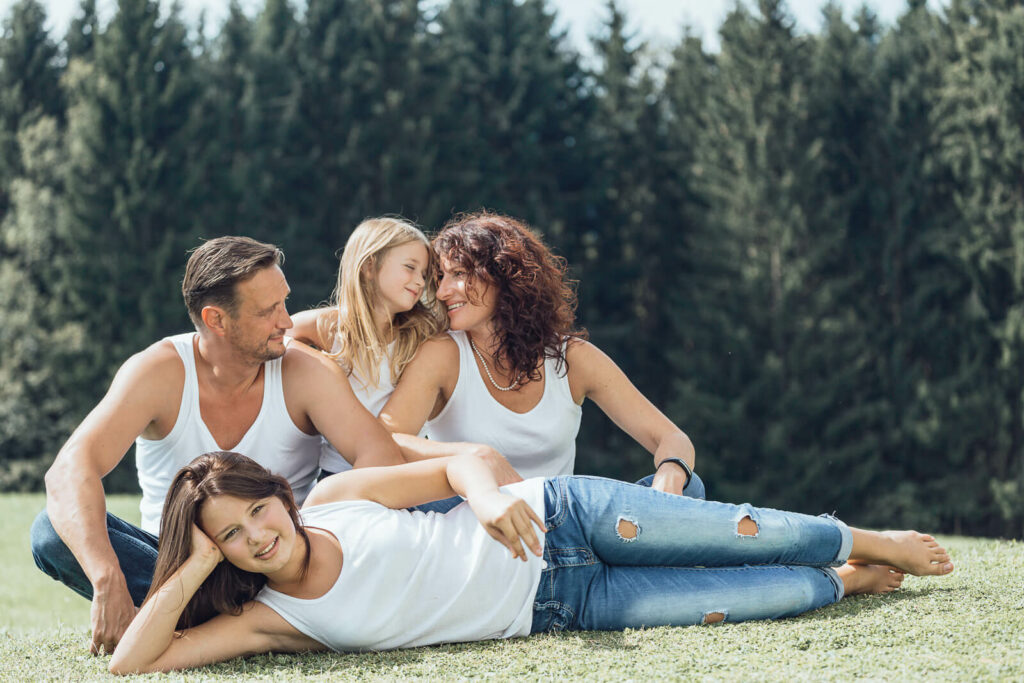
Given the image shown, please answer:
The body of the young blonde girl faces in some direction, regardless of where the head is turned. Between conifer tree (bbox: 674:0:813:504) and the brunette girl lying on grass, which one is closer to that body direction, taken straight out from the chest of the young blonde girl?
the brunette girl lying on grass

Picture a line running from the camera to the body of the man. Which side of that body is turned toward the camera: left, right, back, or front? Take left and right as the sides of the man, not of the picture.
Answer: front

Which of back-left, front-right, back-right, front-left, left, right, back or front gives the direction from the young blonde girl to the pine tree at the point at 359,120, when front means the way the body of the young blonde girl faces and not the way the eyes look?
back-left

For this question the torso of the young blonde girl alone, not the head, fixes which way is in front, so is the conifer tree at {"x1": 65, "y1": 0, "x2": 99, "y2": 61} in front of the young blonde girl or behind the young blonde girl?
behind

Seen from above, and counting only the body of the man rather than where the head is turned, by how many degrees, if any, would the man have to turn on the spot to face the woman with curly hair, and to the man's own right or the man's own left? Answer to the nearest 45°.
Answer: approximately 90° to the man's own left

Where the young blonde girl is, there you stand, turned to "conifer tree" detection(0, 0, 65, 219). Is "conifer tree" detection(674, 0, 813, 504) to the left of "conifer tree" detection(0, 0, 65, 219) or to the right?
right

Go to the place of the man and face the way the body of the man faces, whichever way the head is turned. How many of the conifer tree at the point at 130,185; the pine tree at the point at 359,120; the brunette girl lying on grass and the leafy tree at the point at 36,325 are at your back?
3

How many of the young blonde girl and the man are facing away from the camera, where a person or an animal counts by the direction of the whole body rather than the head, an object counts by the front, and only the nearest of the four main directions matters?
0

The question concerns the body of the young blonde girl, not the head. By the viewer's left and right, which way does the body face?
facing the viewer and to the right of the viewer
